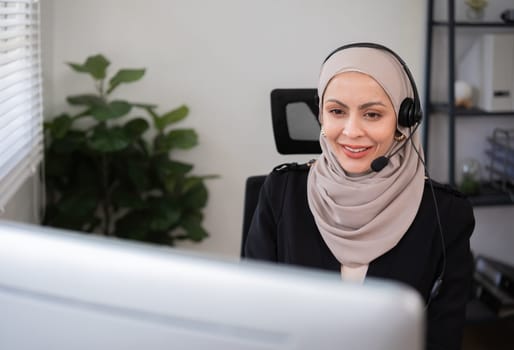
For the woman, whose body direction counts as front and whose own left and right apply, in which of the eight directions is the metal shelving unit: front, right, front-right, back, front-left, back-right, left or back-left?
back

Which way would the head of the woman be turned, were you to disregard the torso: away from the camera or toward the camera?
toward the camera

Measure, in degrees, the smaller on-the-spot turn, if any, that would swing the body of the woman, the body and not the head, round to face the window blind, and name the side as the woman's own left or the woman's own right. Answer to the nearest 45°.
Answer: approximately 135° to the woman's own right

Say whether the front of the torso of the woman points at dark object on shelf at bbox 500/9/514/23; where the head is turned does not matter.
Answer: no

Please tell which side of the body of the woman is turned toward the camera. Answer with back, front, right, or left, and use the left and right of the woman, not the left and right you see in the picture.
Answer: front

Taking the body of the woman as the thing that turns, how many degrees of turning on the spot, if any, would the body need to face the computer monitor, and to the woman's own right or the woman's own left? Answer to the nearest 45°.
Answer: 0° — they already face it
